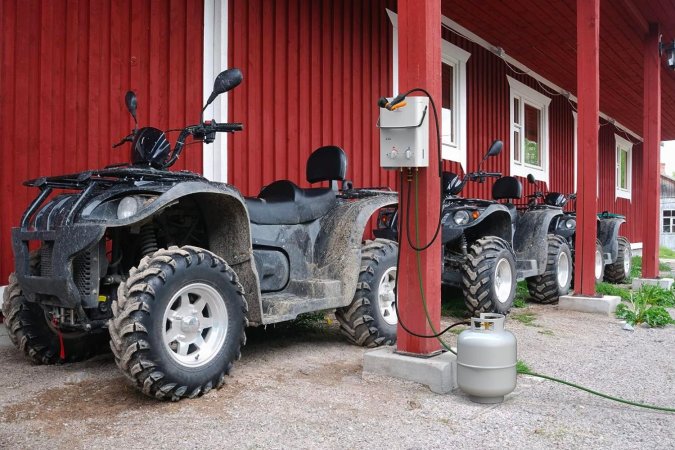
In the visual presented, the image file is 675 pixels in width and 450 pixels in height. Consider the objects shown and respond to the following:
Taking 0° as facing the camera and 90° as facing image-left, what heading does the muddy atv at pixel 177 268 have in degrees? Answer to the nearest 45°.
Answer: approximately 45°

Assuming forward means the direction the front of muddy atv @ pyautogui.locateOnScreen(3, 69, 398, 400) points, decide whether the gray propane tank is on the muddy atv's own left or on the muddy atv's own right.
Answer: on the muddy atv's own left

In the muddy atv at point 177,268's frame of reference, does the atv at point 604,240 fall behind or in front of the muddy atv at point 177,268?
behind

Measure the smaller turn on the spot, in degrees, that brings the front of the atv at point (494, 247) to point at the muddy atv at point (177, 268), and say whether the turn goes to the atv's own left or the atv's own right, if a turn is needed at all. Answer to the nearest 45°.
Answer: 0° — it already faces it

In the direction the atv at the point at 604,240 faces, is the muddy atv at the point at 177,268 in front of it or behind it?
in front

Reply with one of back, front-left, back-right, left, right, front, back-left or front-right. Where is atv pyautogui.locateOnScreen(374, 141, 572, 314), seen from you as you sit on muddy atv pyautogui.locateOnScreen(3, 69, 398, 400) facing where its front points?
back

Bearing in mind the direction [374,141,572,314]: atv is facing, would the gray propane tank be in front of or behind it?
in front

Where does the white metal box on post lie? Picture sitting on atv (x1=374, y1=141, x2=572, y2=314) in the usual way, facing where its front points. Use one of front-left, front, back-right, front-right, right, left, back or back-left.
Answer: front-left

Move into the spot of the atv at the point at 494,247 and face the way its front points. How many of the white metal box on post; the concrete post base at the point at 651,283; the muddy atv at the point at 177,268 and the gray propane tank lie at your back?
1

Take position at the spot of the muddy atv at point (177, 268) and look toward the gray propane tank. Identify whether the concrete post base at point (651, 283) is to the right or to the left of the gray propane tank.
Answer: left

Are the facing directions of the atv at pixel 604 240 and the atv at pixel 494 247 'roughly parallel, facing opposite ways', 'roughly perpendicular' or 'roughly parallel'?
roughly parallel

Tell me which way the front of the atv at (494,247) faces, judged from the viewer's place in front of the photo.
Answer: facing the viewer and to the left of the viewer

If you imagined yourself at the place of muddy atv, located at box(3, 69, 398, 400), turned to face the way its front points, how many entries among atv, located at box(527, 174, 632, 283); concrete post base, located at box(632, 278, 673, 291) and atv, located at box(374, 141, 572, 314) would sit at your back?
3

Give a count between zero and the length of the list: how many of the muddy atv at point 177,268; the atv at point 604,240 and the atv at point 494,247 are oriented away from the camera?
0
